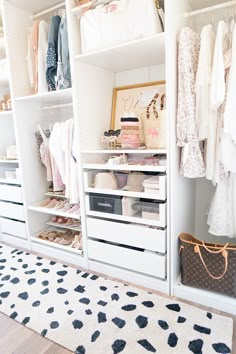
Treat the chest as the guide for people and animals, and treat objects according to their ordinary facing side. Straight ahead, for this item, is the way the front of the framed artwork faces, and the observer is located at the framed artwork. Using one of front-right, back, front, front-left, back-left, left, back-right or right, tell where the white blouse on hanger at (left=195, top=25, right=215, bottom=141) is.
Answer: left

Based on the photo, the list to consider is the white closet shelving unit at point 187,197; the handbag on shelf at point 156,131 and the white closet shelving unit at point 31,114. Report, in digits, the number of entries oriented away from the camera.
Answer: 0

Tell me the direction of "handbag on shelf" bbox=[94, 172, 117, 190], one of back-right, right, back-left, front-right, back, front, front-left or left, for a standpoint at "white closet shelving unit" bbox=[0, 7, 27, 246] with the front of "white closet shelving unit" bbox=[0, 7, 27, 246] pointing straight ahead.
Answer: left

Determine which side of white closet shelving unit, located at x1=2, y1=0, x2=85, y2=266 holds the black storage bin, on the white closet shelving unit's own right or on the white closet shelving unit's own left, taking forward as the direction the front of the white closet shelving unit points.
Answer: on the white closet shelving unit's own left

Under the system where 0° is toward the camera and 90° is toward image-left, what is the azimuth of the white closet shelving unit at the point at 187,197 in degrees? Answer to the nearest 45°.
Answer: approximately 45°

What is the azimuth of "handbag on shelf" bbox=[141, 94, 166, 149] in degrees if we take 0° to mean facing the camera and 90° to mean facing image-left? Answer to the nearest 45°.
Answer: approximately 45°

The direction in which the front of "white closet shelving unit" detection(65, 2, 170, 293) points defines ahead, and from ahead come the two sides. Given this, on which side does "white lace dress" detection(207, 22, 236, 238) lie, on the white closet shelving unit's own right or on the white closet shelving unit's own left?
on the white closet shelving unit's own left
